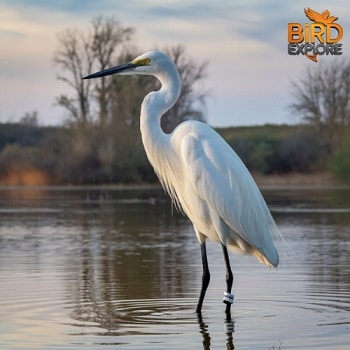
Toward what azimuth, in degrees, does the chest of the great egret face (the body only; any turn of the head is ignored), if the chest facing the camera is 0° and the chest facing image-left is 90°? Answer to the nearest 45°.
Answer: approximately 90°
